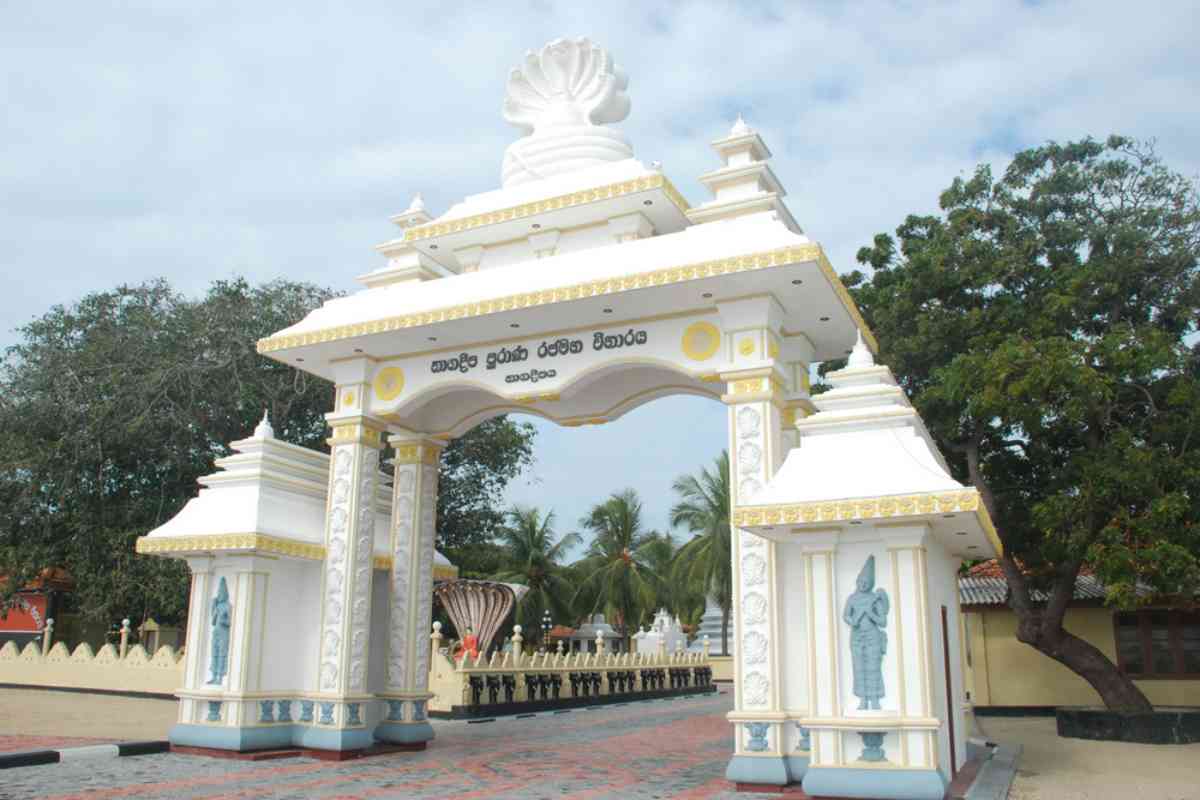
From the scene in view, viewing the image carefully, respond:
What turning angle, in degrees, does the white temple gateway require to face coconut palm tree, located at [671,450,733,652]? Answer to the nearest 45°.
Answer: approximately 135° to its right

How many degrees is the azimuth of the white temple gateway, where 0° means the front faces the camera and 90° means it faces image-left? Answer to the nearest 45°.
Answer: approximately 45°

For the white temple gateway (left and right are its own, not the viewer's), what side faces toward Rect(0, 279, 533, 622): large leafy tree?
right

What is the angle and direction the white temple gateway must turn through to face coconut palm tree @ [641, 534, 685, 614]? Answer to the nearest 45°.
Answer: approximately 135° to its right

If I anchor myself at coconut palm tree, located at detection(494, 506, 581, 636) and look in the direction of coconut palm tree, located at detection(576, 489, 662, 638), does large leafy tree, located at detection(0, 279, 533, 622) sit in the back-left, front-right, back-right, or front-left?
back-right

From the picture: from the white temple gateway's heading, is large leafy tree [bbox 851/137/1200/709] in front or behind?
behind

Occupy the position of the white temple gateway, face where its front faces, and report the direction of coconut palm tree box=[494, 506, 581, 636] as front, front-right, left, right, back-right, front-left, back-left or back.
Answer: back-right

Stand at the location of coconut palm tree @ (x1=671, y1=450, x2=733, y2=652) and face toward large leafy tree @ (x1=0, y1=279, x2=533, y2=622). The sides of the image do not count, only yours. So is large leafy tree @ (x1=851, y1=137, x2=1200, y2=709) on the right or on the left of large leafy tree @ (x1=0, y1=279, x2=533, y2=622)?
left

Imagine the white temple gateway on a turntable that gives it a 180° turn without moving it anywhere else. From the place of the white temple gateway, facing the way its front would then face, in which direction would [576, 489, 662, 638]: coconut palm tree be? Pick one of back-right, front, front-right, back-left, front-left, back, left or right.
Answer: front-left
